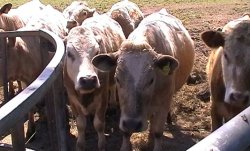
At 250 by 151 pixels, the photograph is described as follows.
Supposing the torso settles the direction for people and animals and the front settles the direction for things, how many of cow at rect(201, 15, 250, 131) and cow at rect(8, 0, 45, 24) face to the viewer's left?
1

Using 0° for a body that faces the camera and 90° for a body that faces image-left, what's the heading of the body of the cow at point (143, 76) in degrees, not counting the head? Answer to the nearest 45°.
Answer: approximately 45°

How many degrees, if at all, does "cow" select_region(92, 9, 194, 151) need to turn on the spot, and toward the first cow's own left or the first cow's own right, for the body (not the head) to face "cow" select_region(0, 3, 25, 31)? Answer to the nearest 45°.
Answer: approximately 90° to the first cow's own right

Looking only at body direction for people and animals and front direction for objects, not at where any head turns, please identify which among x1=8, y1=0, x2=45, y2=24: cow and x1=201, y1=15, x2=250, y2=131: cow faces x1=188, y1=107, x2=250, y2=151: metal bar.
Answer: x1=201, y1=15, x2=250, y2=131: cow

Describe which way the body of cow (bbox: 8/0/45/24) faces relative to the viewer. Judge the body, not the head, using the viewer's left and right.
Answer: facing to the left of the viewer

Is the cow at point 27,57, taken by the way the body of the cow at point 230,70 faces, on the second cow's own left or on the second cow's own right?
on the second cow's own right
